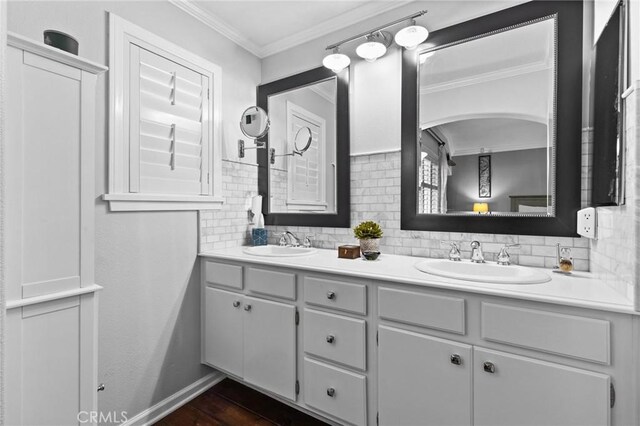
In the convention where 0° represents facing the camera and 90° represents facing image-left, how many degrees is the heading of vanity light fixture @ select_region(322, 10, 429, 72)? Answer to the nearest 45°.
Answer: approximately 45°

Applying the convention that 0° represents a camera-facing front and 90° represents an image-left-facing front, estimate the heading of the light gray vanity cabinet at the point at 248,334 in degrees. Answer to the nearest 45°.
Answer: approximately 45°

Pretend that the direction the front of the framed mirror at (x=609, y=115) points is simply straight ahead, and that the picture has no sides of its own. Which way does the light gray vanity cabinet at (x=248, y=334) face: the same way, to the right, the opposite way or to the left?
to the left

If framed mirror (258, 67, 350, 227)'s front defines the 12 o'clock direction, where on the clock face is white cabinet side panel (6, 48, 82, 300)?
The white cabinet side panel is roughly at 12 o'clock from the framed mirror.

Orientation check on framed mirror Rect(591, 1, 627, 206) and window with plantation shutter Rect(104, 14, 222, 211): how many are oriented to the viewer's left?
1

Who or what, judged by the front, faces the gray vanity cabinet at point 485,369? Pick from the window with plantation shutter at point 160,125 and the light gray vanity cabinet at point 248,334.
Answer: the window with plantation shutter

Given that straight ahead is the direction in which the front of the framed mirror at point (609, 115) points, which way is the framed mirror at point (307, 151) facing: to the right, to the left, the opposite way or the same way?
to the left

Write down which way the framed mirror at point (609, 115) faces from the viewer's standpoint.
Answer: facing to the left of the viewer
